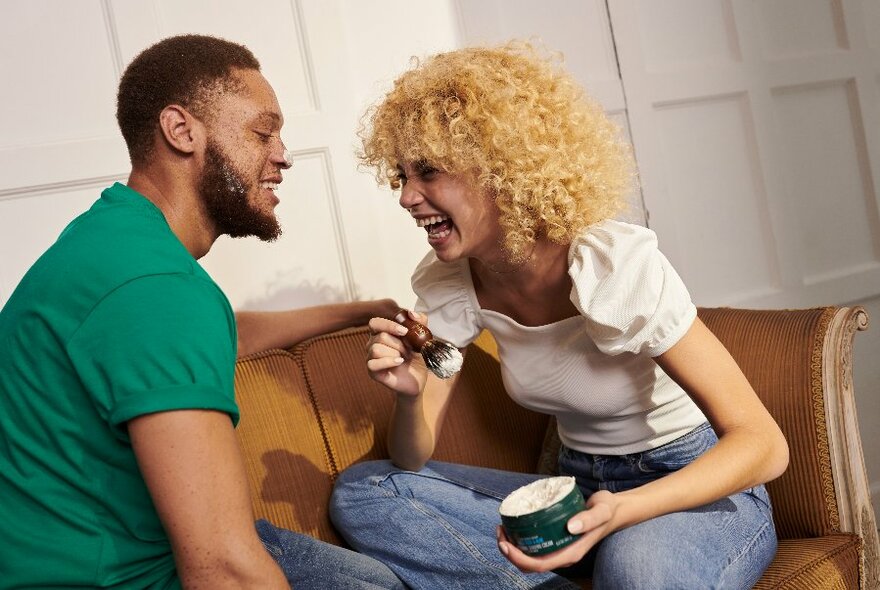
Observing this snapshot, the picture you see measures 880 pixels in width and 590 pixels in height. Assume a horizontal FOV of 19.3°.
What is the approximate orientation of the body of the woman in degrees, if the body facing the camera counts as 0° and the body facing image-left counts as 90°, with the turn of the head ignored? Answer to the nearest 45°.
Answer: approximately 45°

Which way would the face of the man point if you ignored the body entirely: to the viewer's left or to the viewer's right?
to the viewer's right

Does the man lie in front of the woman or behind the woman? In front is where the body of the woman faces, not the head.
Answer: in front

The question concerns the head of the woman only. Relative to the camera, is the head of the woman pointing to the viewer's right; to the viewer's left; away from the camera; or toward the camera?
to the viewer's left
